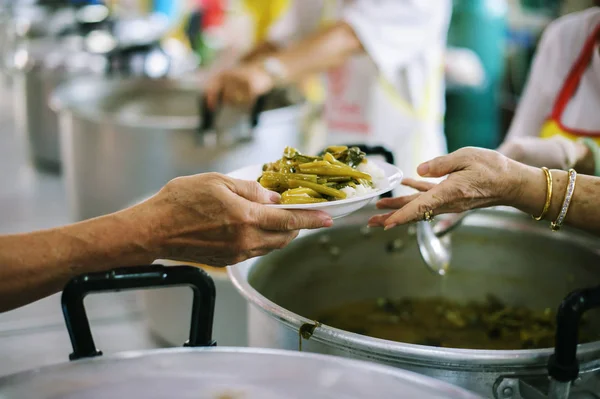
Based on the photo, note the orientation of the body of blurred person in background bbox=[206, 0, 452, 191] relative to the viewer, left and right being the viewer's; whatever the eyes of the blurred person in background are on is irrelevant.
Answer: facing to the left of the viewer

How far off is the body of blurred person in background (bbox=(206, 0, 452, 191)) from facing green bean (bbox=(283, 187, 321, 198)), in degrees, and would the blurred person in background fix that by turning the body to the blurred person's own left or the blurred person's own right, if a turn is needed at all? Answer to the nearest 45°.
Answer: approximately 90° to the blurred person's own left

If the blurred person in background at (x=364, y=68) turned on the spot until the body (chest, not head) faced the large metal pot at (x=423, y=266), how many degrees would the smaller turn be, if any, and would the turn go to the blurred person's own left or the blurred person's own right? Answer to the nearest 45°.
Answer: approximately 90° to the blurred person's own left

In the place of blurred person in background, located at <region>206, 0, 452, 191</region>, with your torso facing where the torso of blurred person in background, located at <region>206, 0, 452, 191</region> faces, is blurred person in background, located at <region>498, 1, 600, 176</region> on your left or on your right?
on your left

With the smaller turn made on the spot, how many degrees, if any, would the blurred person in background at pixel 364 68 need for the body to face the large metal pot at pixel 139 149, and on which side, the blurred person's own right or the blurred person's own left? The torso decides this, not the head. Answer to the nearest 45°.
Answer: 0° — they already face it
